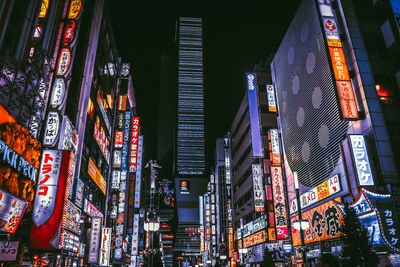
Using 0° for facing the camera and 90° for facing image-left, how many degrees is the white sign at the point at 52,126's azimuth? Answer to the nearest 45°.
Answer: approximately 0°

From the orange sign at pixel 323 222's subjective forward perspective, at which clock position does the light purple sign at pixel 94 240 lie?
The light purple sign is roughly at 1 o'clock from the orange sign.

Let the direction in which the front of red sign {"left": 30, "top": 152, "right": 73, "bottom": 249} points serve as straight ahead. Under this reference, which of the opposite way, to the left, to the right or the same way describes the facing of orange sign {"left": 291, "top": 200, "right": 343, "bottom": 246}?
to the right

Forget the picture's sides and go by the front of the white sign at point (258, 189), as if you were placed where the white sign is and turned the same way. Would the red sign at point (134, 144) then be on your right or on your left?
on your right
